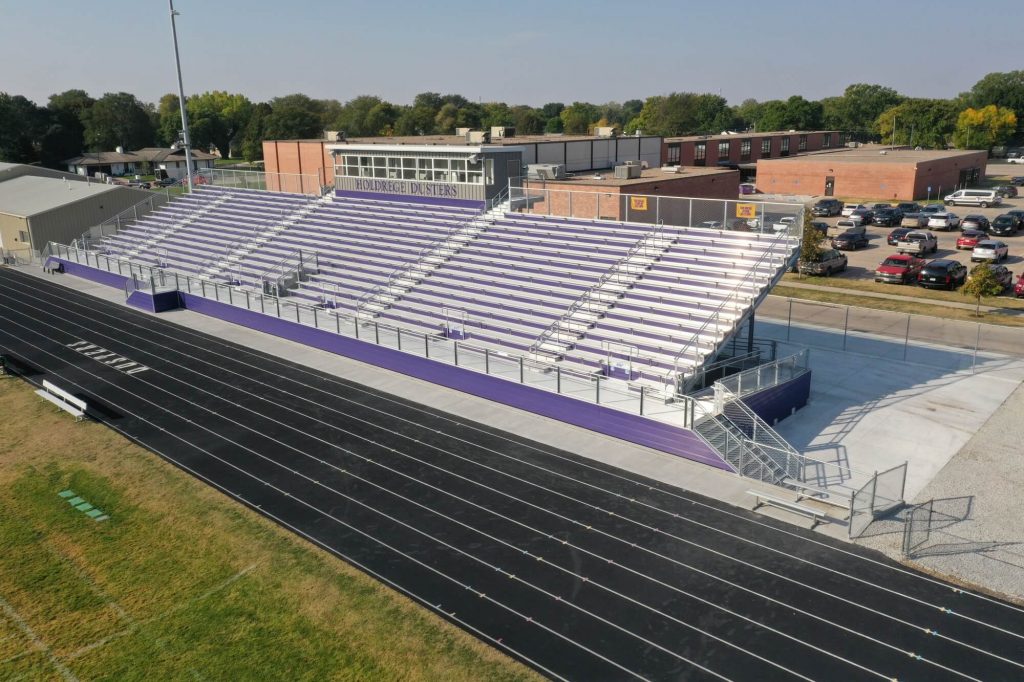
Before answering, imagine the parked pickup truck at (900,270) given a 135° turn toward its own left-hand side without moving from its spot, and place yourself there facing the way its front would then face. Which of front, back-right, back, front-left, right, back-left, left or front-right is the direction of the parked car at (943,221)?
left

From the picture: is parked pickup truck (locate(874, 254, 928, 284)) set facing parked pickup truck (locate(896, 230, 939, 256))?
no

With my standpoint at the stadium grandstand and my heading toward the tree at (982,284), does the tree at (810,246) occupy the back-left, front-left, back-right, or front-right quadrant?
front-left

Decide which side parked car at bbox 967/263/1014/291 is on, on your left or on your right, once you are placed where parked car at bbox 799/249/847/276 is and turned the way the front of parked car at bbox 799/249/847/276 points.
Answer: on your left

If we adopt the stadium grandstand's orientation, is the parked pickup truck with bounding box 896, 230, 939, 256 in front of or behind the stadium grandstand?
behind

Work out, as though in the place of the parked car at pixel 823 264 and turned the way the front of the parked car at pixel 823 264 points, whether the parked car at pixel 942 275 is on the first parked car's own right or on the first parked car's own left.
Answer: on the first parked car's own left

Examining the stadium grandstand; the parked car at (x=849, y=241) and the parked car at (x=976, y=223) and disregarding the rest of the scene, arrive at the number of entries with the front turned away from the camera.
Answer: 0

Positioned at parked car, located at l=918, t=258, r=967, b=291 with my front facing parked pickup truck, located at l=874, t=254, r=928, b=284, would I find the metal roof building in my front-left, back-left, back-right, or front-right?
front-left

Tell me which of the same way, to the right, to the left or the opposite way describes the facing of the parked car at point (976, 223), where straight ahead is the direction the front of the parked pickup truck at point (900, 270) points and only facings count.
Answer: the same way

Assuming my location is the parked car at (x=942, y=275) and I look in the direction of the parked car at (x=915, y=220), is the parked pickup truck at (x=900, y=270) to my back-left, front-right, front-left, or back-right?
front-left

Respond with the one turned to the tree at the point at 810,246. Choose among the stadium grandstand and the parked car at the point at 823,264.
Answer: the parked car

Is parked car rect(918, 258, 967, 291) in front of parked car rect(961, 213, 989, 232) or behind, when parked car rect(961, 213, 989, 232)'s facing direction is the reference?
in front

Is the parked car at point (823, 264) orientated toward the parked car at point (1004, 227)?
no

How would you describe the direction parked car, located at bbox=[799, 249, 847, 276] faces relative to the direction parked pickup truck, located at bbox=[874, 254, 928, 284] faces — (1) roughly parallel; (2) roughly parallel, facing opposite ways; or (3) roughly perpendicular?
roughly parallel

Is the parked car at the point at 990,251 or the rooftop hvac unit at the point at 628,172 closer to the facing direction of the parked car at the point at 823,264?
the rooftop hvac unit

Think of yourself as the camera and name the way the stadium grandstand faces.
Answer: facing the viewer and to the left of the viewer

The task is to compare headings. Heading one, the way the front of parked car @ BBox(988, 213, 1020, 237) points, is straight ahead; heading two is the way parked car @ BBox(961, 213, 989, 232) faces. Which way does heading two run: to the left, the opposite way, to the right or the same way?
the same way

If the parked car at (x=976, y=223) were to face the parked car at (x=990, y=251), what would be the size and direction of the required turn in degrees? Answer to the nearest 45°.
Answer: approximately 45° to its left
